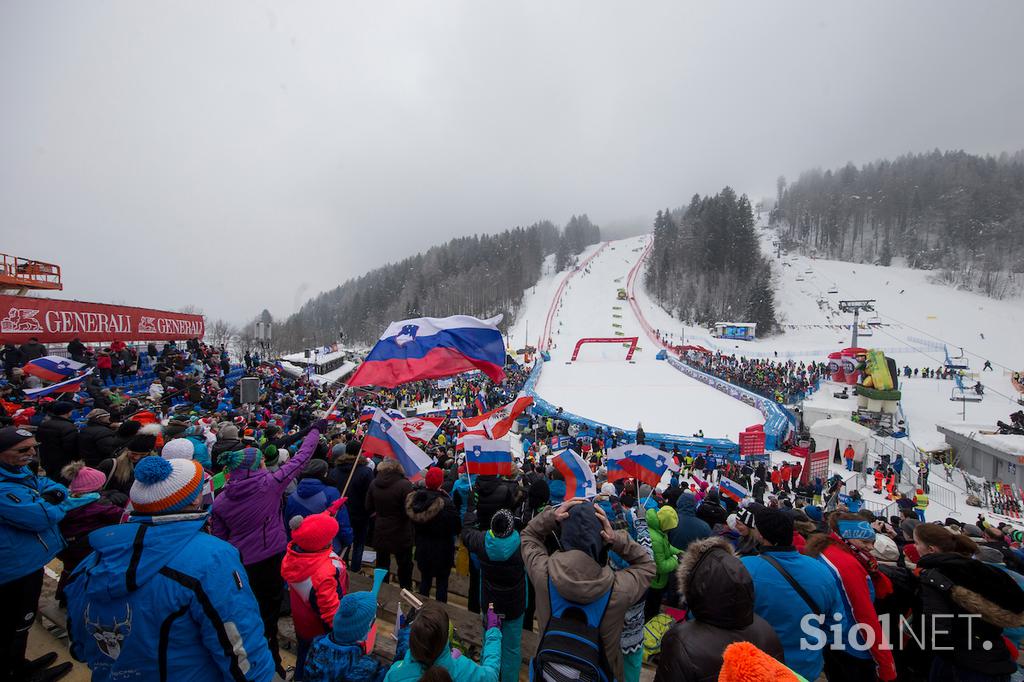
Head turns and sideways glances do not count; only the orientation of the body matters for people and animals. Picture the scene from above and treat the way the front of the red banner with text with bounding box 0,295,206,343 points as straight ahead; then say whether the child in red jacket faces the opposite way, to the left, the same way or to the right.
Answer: to the left

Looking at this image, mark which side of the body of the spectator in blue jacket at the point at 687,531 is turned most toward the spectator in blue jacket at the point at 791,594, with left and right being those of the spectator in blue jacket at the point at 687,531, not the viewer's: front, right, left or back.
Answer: back

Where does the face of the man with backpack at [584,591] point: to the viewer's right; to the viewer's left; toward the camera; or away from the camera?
away from the camera

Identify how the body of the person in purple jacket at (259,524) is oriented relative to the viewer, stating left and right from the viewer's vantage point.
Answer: facing away from the viewer and to the right of the viewer

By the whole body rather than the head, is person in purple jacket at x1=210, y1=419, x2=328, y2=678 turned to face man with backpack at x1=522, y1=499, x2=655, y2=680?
no

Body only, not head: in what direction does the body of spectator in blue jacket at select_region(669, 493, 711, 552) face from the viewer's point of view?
away from the camera

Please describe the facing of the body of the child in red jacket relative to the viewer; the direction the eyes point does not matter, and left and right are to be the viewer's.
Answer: facing away from the viewer and to the right of the viewer

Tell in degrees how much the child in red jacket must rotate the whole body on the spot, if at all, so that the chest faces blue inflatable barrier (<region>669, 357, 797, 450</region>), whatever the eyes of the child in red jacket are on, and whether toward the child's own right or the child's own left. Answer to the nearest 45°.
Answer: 0° — they already face it

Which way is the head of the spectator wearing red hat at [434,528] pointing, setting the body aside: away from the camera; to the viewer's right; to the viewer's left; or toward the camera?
away from the camera

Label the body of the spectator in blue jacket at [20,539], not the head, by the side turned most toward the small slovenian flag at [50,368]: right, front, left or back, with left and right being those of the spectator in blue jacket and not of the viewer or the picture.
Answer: left

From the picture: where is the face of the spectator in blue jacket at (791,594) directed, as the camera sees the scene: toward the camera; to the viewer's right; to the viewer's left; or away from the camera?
away from the camera

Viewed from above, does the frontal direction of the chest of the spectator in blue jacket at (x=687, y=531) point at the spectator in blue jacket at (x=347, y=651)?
no

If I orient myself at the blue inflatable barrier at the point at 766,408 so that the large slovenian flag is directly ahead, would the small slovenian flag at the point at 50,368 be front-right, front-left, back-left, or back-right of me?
front-right

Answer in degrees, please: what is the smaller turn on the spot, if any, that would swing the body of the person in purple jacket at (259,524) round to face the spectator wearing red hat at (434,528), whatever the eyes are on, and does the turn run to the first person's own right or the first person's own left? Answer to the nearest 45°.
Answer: approximately 45° to the first person's own right

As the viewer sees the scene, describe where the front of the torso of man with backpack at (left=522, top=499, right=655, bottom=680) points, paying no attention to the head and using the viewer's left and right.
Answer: facing away from the viewer

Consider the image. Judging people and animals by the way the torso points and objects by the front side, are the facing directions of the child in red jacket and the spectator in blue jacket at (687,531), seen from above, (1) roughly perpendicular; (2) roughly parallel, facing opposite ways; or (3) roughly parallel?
roughly parallel

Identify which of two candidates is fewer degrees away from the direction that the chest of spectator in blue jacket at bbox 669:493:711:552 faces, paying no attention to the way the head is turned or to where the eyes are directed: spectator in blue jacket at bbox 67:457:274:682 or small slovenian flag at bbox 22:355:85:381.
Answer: the small slovenian flag

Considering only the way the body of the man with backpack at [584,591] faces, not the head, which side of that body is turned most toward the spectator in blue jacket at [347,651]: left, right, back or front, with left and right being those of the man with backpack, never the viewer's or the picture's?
left

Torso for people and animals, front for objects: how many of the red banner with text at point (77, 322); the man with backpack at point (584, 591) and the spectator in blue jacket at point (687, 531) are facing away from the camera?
2
